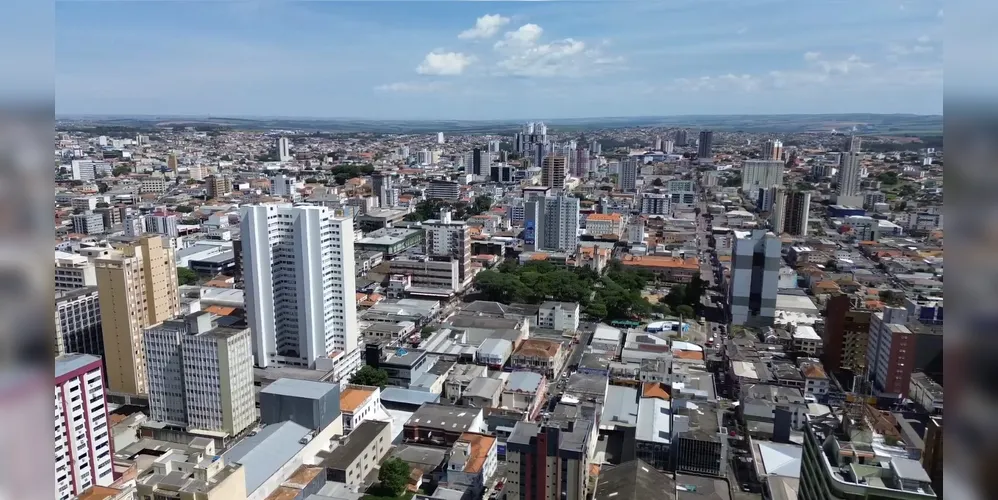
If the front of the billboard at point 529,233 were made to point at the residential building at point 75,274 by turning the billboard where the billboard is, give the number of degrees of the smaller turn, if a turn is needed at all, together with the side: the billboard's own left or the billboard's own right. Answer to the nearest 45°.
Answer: approximately 45° to the billboard's own right

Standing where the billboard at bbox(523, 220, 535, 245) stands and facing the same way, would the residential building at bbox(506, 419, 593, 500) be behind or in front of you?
in front

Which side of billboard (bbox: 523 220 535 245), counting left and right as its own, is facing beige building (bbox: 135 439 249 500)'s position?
front

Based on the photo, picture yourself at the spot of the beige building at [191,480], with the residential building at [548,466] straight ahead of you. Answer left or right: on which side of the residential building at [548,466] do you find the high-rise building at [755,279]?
left

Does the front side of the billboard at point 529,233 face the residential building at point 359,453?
yes

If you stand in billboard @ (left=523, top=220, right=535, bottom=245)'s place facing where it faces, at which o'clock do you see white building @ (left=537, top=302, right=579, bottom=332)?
The white building is roughly at 12 o'clock from the billboard.

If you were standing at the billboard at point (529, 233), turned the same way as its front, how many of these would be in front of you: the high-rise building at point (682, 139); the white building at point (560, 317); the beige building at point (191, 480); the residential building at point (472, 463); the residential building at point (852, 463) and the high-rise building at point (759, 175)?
4

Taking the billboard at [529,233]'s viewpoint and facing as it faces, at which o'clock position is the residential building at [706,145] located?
The residential building is roughly at 7 o'clock from the billboard.

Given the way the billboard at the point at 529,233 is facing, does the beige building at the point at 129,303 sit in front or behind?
in front

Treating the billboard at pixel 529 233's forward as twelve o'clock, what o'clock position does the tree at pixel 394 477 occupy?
The tree is roughly at 12 o'clock from the billboard.

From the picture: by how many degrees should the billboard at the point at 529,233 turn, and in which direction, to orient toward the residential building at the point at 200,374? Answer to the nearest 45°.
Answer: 0° — it already faces it
